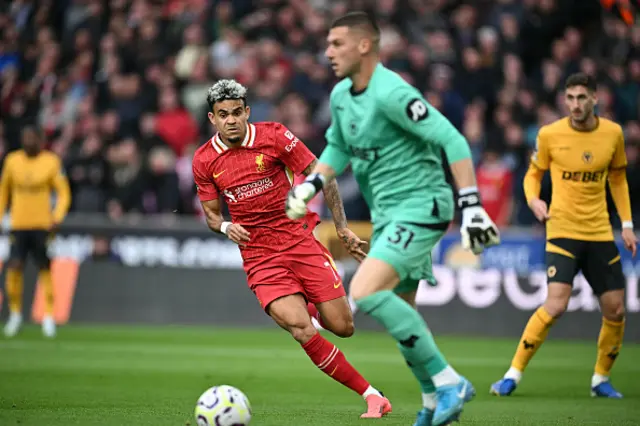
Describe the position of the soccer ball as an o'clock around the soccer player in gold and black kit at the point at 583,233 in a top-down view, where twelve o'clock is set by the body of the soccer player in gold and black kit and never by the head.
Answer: The soccer ball is roughly at 1 o'clock from the soccer player in gold and black kit.

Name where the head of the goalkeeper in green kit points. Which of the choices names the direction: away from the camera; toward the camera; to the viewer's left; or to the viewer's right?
to the viewer's left

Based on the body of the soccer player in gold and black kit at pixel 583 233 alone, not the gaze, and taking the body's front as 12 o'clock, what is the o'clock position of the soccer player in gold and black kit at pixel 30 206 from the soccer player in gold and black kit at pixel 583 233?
the soccer player in gold and black kit at pixel 30 206 is roughly at 4 o'clock from the soccer player in gold and black kit at pixel 583 233.

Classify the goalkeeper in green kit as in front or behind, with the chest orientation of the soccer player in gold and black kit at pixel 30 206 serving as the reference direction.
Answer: in front

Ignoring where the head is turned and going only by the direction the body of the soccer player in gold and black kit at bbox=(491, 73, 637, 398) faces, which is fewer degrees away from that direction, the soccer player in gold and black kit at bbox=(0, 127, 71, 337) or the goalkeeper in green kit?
the goalkeeper in green kit

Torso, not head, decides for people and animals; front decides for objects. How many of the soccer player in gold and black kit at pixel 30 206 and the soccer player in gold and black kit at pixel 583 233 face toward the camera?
2

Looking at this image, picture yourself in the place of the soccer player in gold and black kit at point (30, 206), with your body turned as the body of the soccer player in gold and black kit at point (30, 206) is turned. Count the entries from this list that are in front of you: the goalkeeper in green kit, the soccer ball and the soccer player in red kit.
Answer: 3

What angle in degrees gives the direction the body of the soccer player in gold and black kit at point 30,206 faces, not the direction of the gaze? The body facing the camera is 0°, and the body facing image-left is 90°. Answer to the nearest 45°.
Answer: approximately 0°
